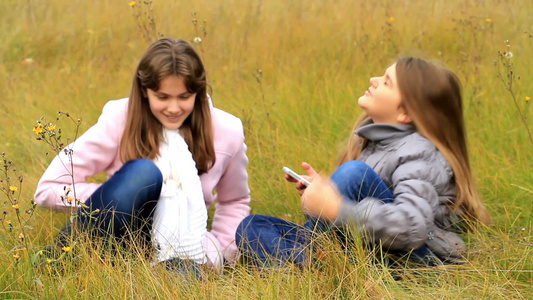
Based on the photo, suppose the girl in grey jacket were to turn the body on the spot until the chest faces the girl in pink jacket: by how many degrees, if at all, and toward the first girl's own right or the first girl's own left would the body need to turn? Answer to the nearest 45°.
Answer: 0° — they already face them

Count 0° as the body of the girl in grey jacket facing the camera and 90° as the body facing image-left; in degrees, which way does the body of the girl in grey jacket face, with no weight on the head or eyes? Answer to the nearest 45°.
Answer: approximately 90°

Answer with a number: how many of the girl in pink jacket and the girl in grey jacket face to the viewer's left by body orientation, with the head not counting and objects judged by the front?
1

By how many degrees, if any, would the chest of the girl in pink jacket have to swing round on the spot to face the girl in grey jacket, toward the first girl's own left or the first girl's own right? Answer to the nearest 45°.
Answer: approximately 90° to the first girl's own left

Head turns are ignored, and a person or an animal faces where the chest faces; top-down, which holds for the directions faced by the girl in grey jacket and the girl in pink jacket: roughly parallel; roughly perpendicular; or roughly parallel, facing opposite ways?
roughly perpendicular

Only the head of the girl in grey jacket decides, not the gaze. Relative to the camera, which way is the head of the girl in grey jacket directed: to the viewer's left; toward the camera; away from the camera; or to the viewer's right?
to the viewer's left
